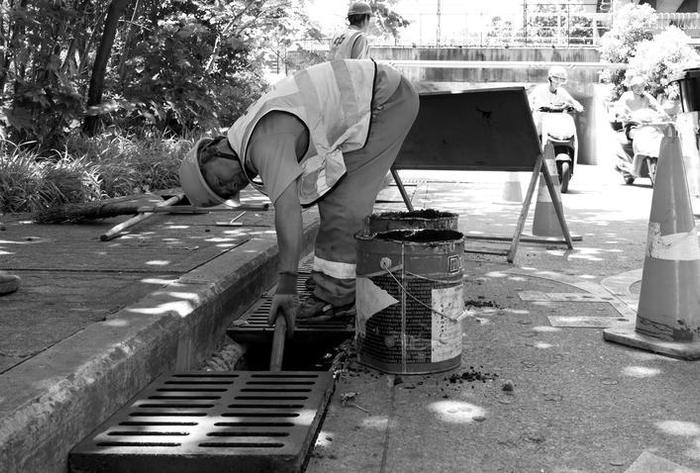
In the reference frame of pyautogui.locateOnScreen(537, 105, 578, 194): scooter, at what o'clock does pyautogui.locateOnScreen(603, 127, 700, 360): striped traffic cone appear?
The striped traffic cone is roughly at 12 o'clock from the scooter.

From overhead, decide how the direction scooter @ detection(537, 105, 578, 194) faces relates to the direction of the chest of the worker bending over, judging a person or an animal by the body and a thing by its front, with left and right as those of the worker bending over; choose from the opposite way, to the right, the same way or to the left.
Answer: to the left

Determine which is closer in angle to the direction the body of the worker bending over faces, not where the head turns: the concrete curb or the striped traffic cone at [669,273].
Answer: the concrete curb

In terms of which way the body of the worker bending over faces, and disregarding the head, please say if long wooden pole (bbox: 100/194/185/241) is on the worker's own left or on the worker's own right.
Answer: on the worker's own right

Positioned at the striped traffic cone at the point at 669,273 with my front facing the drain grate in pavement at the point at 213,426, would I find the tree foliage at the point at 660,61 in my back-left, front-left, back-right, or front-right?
back-right

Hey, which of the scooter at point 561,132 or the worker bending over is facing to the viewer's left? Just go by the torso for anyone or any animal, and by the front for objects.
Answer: the worker bending over

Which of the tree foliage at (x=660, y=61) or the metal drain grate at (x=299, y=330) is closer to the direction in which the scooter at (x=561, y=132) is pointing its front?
the metal drain grate

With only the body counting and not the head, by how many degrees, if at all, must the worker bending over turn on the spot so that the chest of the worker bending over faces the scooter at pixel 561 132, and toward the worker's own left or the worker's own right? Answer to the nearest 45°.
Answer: approximately 135° to the worker's own right

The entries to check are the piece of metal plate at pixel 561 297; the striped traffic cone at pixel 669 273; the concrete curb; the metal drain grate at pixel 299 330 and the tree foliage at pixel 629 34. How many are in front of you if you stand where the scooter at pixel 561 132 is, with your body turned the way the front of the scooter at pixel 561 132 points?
4

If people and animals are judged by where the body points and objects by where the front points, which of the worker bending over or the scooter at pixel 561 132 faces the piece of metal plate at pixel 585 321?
the scooter

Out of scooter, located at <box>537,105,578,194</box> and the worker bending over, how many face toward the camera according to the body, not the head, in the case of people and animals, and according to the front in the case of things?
1

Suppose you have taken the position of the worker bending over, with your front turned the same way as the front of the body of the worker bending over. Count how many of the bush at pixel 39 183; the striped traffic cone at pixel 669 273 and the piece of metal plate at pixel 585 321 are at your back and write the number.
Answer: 2

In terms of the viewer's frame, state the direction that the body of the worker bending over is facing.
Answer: to the viewer's left

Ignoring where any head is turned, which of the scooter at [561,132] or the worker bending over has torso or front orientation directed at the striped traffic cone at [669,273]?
the scooter

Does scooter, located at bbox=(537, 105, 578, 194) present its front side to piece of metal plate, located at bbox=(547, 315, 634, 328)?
yes

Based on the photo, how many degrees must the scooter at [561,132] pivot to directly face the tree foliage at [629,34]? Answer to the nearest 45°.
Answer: approximately 180°

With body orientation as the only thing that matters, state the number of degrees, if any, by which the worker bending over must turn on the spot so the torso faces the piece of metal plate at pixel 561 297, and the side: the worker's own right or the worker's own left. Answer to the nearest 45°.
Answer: approximately 135° to the worker's own right
